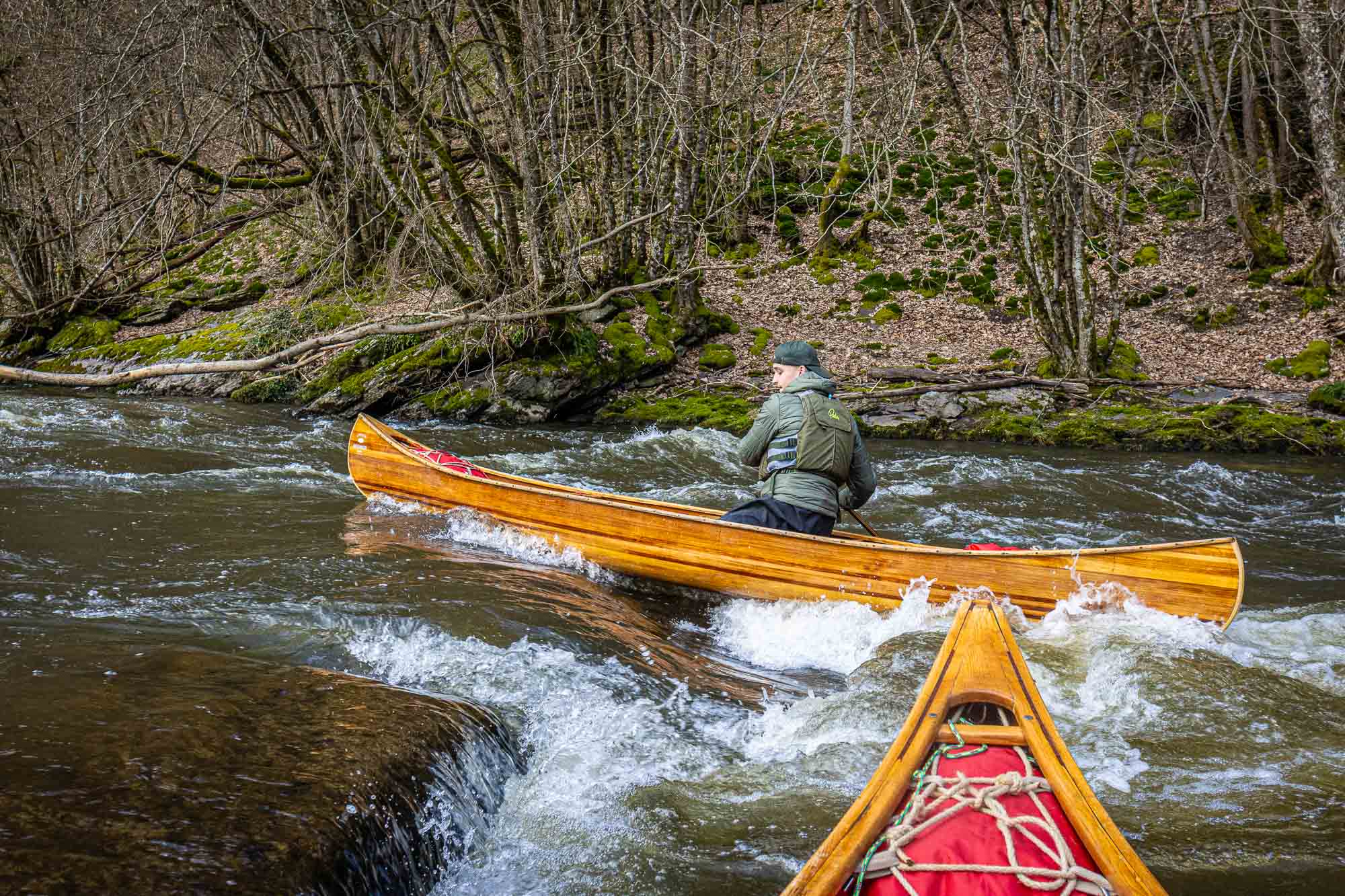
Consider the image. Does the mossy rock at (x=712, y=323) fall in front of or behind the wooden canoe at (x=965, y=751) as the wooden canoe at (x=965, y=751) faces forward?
in front

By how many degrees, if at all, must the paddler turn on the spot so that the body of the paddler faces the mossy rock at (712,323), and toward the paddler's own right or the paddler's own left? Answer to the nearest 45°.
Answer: approximately 45° to the paddler's own right

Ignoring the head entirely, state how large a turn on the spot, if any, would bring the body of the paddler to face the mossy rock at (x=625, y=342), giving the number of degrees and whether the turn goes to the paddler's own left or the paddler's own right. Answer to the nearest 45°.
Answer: approximately 45° to the paddler's own right

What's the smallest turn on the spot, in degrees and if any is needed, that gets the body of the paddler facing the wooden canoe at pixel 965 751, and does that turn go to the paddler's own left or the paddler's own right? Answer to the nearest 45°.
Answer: approximately 135° to the paddler's own left

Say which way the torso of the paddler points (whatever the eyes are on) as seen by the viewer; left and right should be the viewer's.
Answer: facing away from the viewer and to the left of the viewer

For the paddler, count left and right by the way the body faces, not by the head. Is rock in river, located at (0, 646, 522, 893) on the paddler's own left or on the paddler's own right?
on the paddler's own left

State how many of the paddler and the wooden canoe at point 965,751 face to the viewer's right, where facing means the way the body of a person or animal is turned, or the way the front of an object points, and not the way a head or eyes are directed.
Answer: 0

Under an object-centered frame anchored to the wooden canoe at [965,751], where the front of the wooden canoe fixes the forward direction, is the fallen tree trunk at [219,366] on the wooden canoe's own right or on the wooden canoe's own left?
on the wooden canoe's own left

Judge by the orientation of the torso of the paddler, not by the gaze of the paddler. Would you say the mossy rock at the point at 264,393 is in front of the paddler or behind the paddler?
in front

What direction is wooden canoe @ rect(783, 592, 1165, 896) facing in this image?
away from the camera

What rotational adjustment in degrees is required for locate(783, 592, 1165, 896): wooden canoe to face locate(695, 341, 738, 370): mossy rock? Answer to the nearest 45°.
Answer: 0° — it already faces it

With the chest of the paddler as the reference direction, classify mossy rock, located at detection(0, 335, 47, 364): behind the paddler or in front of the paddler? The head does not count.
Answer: in front

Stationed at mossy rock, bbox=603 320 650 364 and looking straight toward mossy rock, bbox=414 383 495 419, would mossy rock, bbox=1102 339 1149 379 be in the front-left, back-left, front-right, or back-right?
back-left

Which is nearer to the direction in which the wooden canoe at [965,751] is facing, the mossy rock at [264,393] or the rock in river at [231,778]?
the mossy rock
